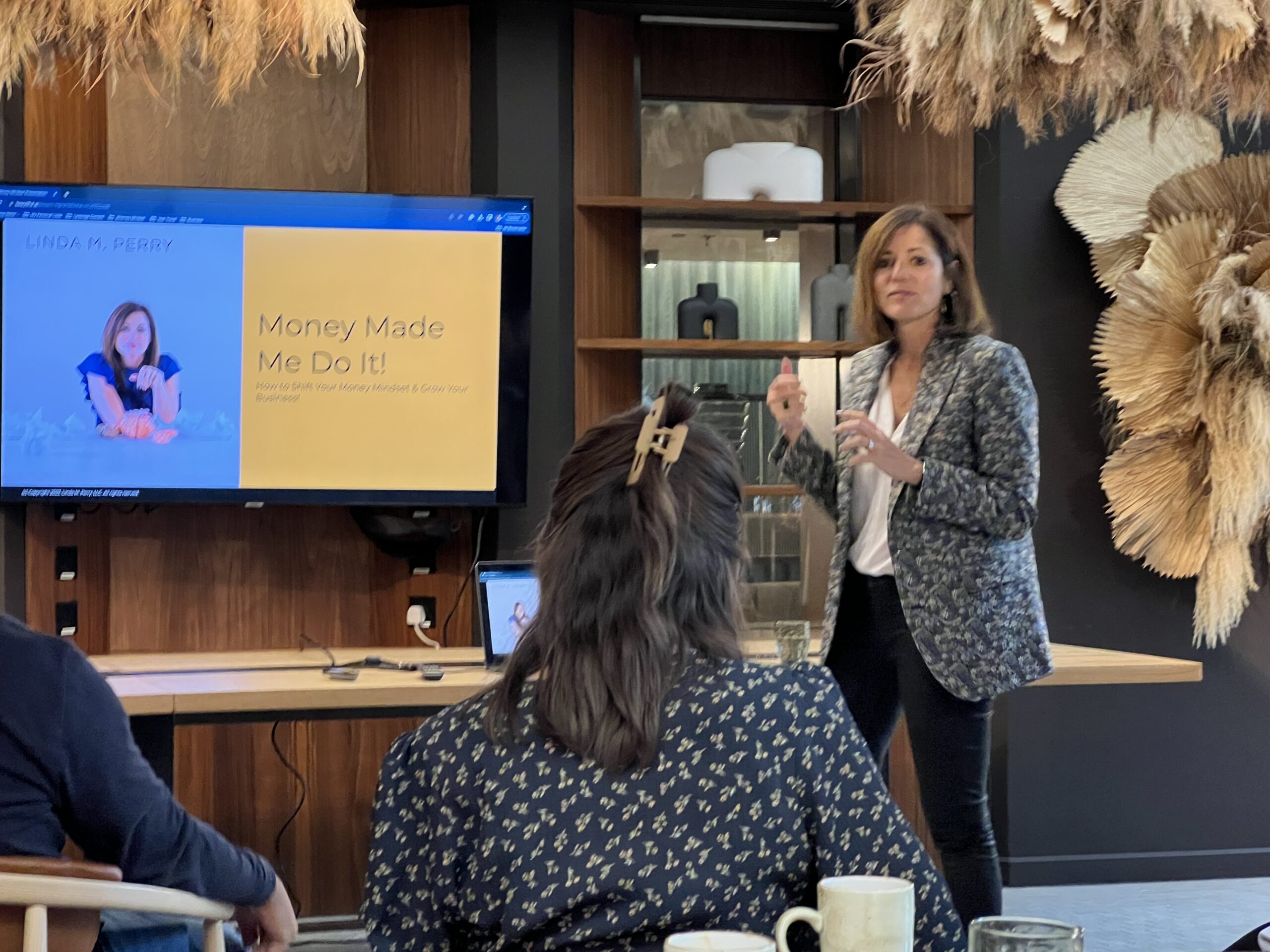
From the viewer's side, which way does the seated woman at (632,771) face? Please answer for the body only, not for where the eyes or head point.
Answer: away from the camera

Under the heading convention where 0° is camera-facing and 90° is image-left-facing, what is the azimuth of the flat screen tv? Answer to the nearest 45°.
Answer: approximately 0°

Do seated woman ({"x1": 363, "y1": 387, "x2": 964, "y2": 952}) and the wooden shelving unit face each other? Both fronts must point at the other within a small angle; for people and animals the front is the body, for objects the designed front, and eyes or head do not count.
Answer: yes

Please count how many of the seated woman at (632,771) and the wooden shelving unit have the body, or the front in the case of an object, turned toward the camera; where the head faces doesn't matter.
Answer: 1

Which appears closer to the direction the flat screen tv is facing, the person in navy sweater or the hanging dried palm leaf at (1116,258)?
the person in navy sweater

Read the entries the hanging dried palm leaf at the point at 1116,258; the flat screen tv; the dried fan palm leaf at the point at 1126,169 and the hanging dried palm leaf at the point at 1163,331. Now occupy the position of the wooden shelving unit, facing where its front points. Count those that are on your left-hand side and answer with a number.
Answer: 3

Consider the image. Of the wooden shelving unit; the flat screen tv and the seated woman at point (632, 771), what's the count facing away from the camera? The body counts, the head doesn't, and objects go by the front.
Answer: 1

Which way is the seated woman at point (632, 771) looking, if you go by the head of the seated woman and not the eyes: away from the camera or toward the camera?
away from the camera

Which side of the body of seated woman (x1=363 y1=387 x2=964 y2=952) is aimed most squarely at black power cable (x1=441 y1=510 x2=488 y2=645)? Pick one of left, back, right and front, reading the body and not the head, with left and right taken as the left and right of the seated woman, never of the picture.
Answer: front

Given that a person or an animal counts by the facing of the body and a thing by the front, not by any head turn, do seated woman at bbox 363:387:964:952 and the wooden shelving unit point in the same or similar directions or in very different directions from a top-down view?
very different directions

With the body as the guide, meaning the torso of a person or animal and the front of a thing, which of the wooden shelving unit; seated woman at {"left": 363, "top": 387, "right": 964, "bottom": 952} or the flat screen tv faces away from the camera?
the seated woman

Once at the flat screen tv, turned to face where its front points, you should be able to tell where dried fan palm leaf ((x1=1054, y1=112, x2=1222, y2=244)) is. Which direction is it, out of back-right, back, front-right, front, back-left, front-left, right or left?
left

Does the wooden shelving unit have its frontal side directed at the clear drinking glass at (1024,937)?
yes
